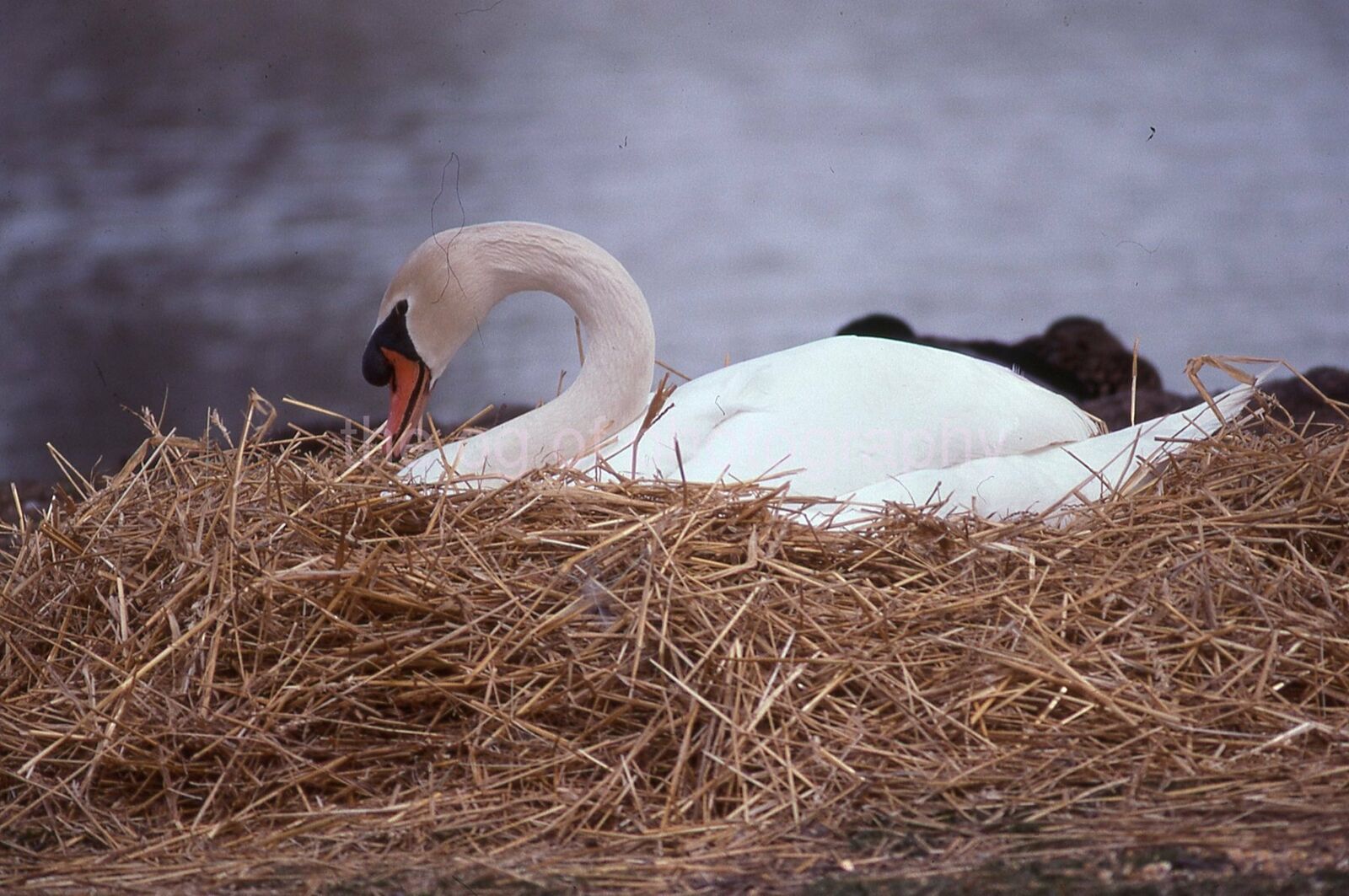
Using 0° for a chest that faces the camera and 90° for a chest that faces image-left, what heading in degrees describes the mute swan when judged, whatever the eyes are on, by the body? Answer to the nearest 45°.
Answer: approximately 90°
